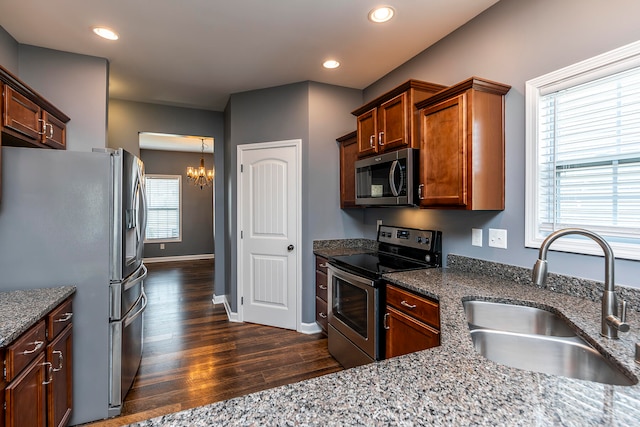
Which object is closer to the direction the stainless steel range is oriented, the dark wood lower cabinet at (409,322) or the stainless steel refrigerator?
the stainless steel refrigerator

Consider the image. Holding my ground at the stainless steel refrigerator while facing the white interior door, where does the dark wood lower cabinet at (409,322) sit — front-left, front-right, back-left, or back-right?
front-right

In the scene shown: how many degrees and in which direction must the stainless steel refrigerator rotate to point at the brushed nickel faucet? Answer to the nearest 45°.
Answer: approximately 45° to its right

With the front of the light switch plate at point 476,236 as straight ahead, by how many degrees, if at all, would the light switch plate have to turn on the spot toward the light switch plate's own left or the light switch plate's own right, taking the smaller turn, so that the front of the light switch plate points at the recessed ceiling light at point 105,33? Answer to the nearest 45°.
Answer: approximately 45° to the light switch plate's own right

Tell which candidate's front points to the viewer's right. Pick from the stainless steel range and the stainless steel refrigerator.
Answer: the stainless steel refrigerator

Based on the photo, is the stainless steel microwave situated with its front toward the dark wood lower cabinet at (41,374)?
yes

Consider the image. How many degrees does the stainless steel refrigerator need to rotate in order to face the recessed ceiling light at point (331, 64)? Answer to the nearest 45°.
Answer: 0° — it already faces it

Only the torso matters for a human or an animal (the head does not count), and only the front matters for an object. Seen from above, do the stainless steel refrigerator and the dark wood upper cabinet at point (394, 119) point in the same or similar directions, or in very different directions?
very different directions

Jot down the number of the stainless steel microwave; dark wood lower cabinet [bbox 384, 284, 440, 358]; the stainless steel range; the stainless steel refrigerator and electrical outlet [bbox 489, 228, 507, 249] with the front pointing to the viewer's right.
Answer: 1

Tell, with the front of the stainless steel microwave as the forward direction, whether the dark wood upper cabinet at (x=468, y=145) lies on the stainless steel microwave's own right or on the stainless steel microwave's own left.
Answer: on the stainless steel microwave's own left

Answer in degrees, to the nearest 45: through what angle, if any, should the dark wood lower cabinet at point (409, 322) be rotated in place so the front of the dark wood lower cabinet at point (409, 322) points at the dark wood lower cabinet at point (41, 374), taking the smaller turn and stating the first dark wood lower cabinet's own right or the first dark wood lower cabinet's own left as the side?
0° — it already faces it

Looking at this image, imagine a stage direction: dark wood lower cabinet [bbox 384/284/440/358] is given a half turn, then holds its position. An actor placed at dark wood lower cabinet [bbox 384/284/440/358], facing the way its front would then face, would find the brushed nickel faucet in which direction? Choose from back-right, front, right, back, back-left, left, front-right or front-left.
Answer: right

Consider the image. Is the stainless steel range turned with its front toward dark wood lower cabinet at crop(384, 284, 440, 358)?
no

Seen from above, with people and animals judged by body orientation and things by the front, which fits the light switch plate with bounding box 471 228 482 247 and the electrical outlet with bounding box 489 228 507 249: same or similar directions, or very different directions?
same or similar directions

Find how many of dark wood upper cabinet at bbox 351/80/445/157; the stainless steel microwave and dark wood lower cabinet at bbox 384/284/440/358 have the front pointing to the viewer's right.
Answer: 0

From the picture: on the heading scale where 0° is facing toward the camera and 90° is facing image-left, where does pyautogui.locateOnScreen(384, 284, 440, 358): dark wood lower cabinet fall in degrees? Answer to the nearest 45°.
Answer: approximately 45°

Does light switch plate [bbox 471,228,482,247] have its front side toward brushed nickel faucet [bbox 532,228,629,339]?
no
